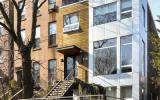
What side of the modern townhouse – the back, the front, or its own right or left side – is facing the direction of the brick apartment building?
right

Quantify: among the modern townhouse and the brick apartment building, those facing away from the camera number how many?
0

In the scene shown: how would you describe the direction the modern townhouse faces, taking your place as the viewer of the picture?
facing the viewer and to the left of the viewer

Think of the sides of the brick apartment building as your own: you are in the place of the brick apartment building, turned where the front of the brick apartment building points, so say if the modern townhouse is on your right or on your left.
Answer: on your left

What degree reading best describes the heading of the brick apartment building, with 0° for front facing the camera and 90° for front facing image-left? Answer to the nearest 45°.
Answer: approximately 45°
